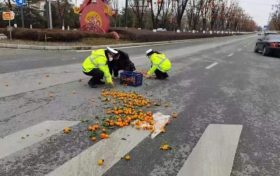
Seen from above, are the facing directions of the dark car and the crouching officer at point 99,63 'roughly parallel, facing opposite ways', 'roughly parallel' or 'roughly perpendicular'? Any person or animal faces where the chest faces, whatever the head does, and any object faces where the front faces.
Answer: roughly perpendicular

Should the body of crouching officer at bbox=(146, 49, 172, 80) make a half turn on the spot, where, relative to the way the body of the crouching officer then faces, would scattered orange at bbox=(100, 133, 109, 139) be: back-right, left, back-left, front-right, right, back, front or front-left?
right

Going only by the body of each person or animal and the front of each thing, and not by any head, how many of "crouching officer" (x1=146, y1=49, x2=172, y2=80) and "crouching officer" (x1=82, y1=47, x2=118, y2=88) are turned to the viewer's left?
1

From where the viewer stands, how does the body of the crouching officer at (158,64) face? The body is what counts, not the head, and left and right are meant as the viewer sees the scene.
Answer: facing to the left of the viewer

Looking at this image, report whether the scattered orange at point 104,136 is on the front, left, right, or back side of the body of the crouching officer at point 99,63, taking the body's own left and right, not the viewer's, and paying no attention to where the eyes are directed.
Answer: right

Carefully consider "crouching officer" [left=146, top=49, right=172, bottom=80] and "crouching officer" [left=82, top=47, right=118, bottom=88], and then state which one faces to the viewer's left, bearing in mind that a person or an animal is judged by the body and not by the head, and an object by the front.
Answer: "crouching officer" [left=146, top=49, right=172, bottom=80]

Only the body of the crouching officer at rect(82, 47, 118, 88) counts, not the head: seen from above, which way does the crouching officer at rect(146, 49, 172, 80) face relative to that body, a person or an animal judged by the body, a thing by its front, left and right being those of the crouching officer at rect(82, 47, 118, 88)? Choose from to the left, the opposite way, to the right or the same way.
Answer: the opposite way

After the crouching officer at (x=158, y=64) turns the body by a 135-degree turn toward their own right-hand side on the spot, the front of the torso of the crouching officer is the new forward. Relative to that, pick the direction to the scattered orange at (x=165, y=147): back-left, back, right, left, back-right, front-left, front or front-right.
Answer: back-right

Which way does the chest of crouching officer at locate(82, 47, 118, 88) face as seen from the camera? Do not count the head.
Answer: to the viewer's right

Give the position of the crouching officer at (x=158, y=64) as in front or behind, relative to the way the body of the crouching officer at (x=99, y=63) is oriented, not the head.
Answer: in front

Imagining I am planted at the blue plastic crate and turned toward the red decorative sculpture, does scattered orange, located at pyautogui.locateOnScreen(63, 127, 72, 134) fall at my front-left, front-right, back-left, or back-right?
back-left

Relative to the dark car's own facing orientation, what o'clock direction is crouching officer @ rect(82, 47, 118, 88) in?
The crouching officer is roughly at 8 o'clock from the dark car.

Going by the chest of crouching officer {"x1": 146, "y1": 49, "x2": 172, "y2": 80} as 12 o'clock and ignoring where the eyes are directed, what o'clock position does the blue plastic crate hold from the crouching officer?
The blue plastic crate is roughly at 10 o'clock from the crouching officer.

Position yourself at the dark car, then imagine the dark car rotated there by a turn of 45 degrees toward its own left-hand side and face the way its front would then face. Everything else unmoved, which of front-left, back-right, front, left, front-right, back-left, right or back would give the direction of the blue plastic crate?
left

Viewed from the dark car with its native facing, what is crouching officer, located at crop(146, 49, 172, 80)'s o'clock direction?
The crouching officer is roughly at 8 o'clock from the dark car.

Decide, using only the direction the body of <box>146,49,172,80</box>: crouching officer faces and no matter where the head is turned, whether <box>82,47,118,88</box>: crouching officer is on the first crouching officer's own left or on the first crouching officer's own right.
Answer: on the first crouching officer's own left

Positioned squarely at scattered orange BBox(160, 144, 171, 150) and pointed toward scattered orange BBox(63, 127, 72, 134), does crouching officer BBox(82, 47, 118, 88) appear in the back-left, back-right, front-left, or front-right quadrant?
front-right

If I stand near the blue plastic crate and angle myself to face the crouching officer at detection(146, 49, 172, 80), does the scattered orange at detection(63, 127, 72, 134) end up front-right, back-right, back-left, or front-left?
back-right

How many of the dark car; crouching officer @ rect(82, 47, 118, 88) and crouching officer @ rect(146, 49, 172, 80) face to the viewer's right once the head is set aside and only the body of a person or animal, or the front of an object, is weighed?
1
